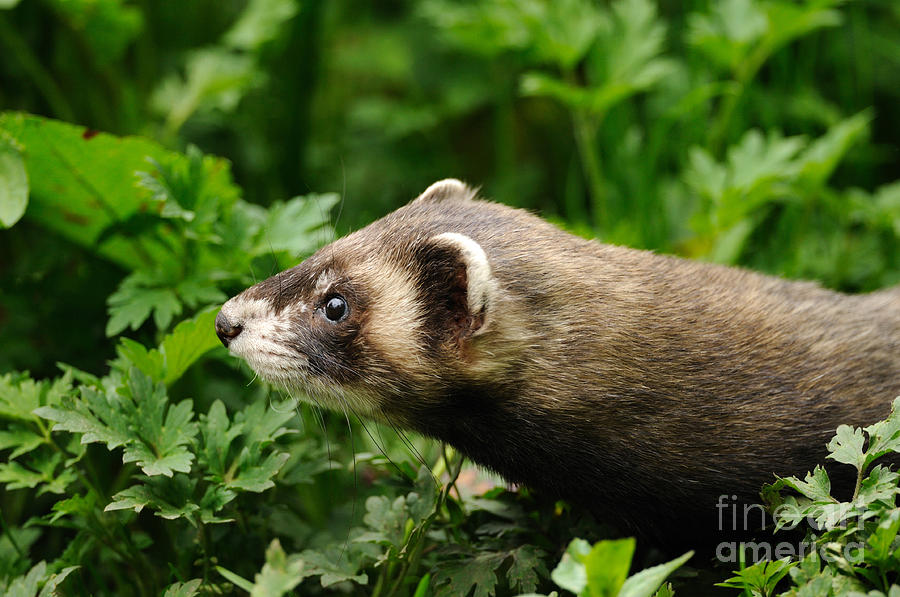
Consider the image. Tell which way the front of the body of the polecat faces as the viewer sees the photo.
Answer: to the viewer's left

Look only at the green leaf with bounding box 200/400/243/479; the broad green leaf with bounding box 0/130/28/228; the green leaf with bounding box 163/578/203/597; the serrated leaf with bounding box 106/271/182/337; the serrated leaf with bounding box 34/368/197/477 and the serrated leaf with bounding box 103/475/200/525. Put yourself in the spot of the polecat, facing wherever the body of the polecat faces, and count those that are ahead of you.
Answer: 6

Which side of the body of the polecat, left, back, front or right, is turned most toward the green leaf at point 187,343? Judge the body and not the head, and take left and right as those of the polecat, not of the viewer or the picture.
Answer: front

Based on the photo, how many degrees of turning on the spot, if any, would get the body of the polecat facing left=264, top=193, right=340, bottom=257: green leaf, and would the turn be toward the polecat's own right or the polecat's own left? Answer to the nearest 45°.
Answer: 0° — it already faces it

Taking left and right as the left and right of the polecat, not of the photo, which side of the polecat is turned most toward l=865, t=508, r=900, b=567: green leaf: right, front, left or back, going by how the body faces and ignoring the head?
back

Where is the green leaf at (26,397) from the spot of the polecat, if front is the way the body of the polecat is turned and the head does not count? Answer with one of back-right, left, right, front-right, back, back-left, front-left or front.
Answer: front

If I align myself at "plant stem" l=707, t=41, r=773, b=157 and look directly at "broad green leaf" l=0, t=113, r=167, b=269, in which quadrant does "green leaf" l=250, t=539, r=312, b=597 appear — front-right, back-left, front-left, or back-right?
front-left

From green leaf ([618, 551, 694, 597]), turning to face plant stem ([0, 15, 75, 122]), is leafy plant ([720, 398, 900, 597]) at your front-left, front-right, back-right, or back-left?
back-right

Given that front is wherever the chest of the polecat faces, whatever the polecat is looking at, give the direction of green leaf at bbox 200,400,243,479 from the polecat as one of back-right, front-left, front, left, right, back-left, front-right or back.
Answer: front

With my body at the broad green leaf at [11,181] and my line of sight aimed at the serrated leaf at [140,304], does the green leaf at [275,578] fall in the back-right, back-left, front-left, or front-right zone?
front-right

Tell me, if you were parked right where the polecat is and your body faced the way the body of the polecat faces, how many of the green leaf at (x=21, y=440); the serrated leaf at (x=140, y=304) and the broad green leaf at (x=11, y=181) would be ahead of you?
3

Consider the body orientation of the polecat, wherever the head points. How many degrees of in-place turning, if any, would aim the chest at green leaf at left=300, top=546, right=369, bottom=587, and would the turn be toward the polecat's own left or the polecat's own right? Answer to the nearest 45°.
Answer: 0° — it already faces it

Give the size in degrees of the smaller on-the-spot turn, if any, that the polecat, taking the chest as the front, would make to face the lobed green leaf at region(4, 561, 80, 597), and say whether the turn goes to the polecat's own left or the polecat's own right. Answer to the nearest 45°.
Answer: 0° — it already faces it
